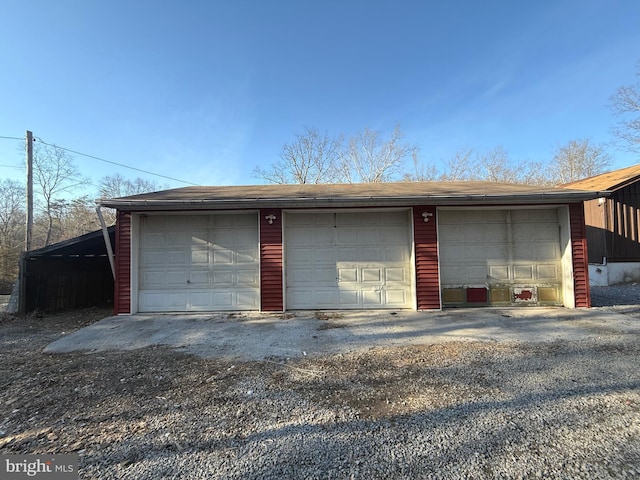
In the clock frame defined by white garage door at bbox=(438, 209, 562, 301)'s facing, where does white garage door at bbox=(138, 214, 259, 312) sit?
white garage door at bbox=(138, 214, 259, 312) is roughly at 2 o'clock from white garage door at bbox=(438, 209, 562, 301).

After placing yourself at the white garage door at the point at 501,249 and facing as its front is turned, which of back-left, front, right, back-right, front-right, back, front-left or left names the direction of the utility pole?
right

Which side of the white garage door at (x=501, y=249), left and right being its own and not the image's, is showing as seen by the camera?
front

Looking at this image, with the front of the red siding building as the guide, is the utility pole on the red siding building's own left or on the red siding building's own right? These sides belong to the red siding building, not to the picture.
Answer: on the red siding building's own right

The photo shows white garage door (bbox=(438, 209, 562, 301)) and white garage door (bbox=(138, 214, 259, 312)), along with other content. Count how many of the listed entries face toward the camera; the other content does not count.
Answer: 2

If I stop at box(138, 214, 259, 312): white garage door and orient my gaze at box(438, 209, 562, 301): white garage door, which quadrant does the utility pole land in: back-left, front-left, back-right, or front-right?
back-left

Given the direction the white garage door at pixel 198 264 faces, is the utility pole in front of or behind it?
behind

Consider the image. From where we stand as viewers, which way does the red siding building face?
facing the viewer
